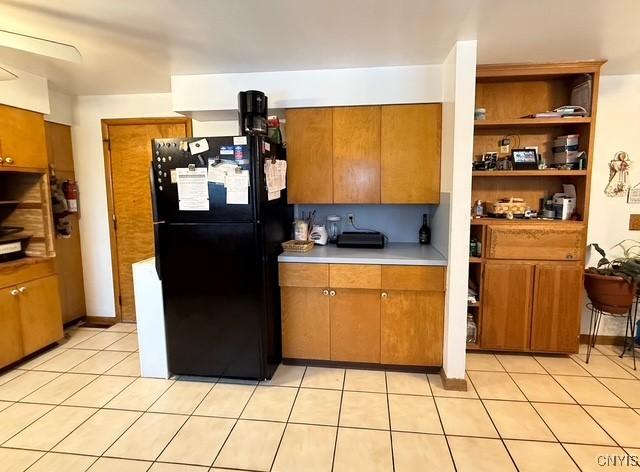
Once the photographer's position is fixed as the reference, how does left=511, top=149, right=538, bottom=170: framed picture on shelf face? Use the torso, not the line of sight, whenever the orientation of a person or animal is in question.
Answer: facing the viewer

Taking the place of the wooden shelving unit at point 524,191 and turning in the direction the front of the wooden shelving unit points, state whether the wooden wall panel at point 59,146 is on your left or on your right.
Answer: on your right

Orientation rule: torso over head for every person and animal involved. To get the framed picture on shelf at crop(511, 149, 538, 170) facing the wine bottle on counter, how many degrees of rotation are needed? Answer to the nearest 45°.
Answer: approximately 90° to its right

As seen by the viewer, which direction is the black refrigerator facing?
toward the camera

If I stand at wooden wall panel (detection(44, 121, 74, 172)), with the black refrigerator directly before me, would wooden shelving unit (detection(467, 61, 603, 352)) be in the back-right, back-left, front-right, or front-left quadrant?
front-left

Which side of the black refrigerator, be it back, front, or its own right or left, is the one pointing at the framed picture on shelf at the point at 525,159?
left

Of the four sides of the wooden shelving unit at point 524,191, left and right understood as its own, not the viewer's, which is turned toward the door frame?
right

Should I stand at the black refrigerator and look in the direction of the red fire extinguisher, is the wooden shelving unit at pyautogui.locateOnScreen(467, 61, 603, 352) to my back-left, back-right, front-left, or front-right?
back-right

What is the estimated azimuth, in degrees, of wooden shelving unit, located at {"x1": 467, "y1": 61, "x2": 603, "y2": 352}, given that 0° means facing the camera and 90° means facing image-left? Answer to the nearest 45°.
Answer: approximately 0°

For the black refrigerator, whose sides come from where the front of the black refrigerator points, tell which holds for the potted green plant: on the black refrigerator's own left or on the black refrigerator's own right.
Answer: on the black refrigerator's own left

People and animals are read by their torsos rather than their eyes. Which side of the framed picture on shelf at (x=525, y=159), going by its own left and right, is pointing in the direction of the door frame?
right

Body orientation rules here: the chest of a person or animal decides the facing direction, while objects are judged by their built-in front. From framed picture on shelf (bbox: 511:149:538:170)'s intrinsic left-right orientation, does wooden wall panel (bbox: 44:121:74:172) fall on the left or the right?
on its right

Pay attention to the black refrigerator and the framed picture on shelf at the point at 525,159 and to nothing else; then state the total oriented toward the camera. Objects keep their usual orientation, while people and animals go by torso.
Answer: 2
